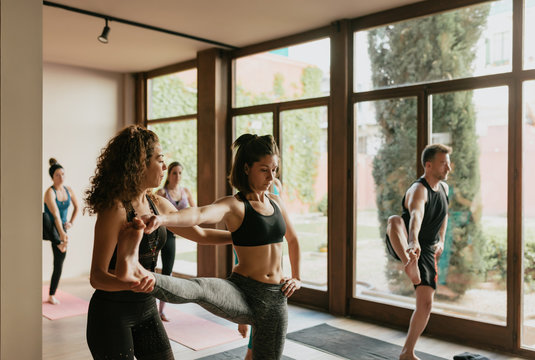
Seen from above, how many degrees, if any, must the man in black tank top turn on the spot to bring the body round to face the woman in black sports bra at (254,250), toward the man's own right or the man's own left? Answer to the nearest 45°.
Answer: approximately 45° to the man's own right

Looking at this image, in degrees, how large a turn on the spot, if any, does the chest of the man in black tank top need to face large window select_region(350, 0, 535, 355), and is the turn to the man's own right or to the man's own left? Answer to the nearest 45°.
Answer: approximately 135° to the man's own left

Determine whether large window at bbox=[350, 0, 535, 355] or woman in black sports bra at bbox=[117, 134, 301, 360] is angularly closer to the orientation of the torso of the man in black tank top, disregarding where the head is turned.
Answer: the woman in black sports bra

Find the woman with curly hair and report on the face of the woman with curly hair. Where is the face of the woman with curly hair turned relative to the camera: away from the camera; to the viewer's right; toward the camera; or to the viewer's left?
to the viewer's right
